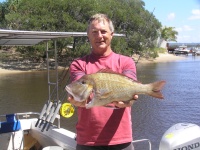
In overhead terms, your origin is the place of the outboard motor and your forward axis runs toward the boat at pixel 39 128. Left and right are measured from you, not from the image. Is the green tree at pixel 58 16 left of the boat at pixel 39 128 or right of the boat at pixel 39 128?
right

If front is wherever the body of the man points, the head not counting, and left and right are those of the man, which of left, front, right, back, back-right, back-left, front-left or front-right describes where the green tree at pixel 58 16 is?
back

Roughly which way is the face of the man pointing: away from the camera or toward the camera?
toward the camera

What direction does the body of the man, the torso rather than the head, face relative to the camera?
toward the camera
